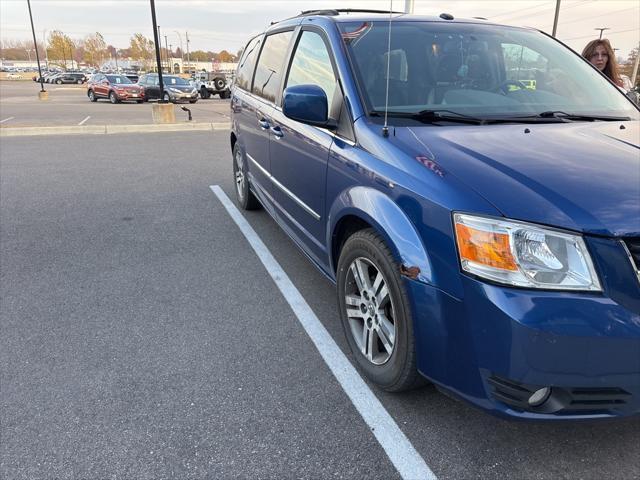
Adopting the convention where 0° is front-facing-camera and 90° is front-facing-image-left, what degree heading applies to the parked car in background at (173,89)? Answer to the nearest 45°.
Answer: approximately 315°

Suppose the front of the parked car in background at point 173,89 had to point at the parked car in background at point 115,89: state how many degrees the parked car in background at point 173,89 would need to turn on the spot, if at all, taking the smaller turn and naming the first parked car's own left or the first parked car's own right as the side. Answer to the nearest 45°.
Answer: approximately 135° to the first parked car's own right

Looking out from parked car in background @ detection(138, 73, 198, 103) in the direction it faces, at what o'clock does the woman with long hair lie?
The woman with long hair is roughly at 1 o'clock from the parked car in background.

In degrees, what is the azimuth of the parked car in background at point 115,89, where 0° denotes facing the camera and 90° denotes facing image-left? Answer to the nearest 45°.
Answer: approximately 315°

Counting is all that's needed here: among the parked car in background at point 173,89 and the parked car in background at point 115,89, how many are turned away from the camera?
0

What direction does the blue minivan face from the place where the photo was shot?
facing the viewer and to the right of the viewer

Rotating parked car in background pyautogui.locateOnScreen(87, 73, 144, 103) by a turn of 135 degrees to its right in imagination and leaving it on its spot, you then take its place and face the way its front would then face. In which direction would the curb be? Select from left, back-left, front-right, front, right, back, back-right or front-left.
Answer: left

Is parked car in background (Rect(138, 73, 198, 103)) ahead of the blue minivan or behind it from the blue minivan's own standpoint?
behind
